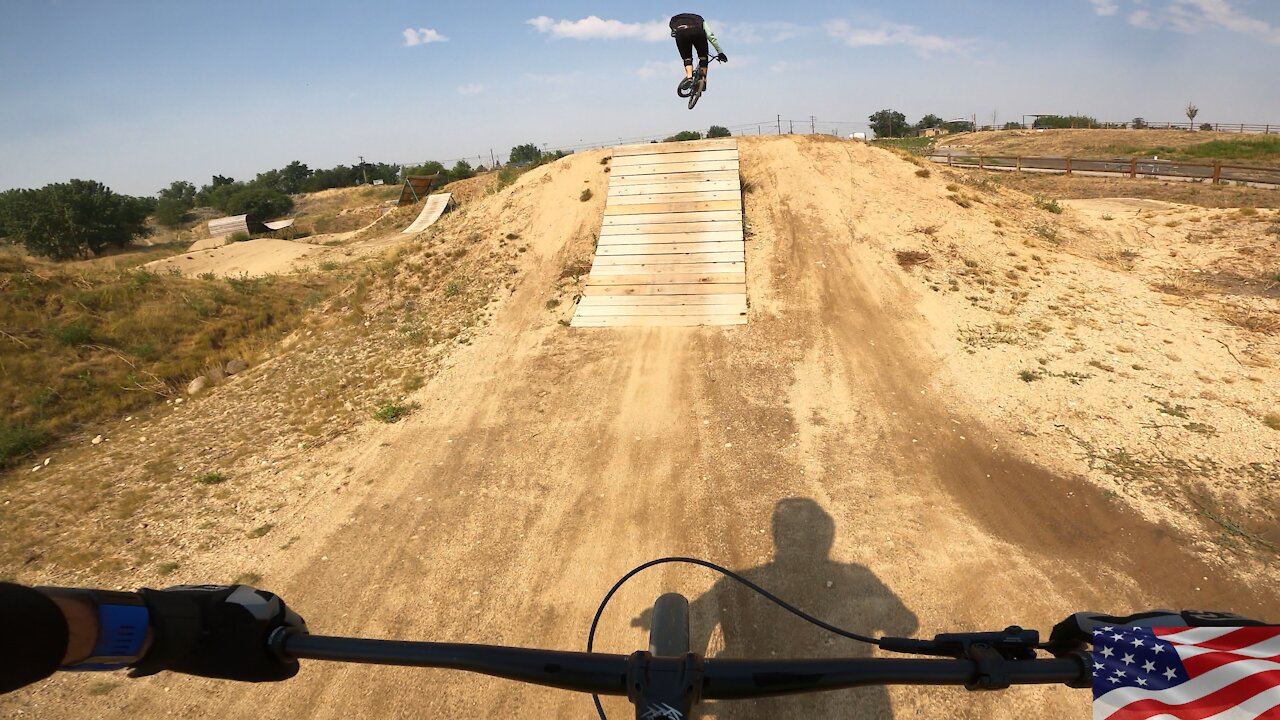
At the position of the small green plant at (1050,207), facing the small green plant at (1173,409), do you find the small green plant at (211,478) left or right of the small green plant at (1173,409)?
right

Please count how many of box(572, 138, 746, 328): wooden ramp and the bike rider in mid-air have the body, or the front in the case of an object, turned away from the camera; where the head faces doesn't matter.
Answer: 1

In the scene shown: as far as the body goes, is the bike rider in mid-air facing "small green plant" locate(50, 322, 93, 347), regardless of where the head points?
no

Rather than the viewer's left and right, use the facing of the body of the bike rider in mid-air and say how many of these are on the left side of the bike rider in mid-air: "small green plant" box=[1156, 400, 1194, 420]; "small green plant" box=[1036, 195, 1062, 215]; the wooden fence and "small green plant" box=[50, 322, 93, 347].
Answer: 1

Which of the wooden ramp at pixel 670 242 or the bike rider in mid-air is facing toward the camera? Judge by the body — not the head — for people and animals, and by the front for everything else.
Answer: the wooden ramp

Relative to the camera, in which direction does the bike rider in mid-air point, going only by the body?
away from the camera

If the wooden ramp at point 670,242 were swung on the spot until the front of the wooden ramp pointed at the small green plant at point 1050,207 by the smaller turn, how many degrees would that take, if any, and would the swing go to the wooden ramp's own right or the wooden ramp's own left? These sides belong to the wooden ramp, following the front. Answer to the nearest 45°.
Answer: approximately 90° to the wooden ramp's own left

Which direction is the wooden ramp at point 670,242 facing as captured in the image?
toward the camera

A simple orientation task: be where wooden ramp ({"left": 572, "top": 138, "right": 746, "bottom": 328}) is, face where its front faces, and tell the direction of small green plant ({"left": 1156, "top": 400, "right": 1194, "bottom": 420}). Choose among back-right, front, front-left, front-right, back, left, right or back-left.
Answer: front-left

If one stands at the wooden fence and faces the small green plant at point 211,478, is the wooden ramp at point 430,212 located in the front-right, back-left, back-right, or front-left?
front-right

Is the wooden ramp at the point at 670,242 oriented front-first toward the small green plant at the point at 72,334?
no

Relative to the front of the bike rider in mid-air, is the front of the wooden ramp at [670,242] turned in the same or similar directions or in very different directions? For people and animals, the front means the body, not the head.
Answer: very different directions

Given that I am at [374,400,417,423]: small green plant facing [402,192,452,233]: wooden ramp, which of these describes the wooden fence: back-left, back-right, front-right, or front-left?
front-right
